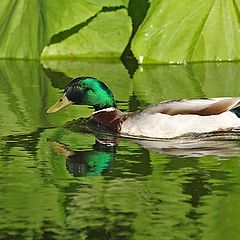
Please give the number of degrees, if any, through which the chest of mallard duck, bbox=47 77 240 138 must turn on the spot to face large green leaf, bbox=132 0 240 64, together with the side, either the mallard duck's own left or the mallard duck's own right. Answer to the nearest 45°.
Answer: approximately 90° to the mallard duck's own right

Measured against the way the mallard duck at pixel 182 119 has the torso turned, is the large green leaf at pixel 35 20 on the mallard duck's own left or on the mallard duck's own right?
on the mallard duck's own right

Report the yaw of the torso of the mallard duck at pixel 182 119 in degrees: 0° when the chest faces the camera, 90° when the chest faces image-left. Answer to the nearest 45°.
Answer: approximately 90°

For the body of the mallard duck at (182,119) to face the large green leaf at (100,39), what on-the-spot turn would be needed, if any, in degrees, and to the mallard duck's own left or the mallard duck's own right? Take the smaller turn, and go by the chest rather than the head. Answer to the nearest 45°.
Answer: approximately 90° to the mallard duck's own right

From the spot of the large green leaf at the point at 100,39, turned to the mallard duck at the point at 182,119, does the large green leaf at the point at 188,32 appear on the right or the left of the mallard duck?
left
